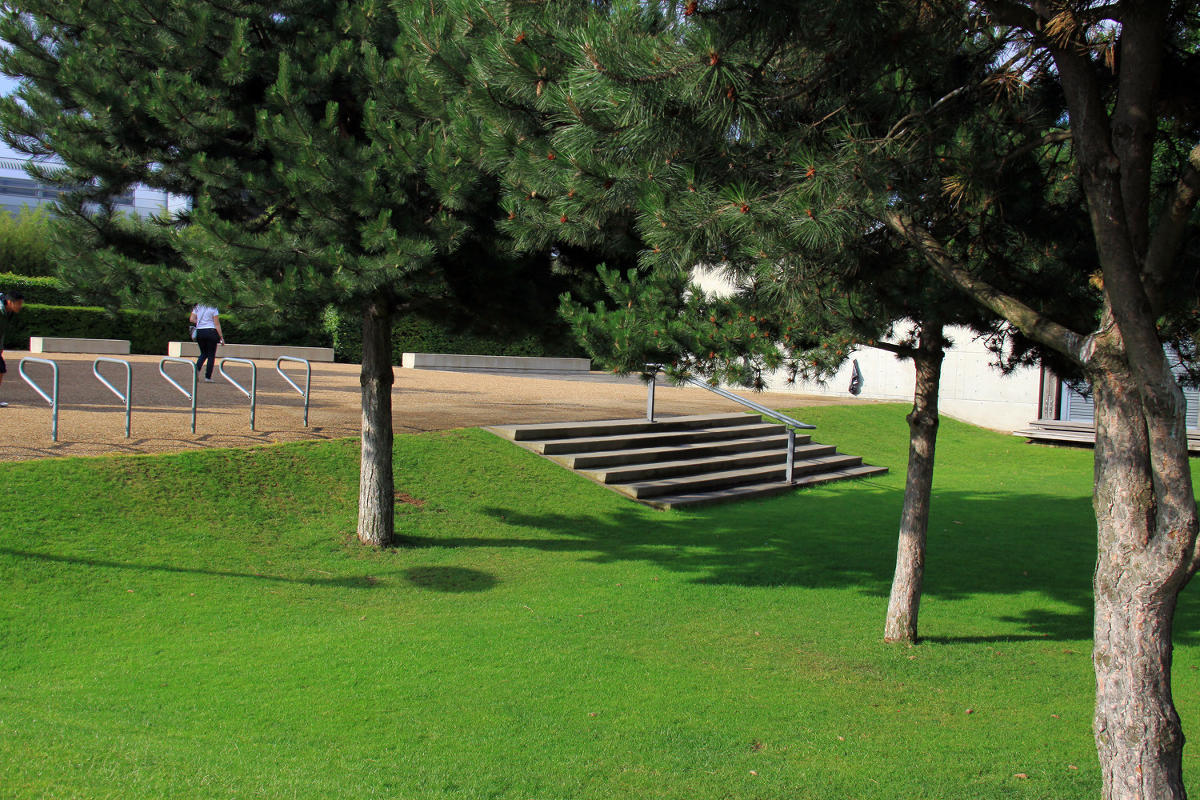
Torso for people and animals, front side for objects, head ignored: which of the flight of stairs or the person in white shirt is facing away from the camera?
the person in white shirt

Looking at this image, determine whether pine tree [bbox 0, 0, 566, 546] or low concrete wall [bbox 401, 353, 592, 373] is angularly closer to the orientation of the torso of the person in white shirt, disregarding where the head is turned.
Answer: the low concrete wall

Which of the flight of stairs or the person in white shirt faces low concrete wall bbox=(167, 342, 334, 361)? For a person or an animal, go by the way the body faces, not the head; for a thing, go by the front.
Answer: the person in white shirt

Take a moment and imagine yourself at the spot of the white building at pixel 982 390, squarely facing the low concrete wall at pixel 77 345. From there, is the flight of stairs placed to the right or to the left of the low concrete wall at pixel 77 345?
left

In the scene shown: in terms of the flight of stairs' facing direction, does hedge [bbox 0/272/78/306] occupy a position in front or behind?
behind

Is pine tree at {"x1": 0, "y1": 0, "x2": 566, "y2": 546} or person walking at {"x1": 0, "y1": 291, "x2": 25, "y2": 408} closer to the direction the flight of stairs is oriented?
the pine tree

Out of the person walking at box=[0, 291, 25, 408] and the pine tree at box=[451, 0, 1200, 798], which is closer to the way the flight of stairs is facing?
the pine tree

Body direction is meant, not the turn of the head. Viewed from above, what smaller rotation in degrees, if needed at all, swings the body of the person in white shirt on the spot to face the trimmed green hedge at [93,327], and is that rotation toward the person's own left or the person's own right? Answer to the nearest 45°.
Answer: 0° — they already face it

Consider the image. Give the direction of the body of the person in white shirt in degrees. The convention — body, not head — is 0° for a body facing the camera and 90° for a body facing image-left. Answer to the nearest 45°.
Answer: approximately 180°

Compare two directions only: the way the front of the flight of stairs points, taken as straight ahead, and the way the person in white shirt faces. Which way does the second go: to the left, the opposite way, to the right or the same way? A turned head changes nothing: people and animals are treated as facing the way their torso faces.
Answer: the opposite way

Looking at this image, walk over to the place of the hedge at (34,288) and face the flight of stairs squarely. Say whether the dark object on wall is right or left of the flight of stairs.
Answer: left

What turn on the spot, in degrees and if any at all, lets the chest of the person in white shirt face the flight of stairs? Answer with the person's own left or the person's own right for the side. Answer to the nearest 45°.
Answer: approximately 135° to the person's own right

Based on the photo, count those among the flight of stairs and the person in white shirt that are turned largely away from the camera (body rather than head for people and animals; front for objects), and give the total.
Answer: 1

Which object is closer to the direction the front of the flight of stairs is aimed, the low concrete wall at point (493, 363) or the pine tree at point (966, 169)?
the pine tree
